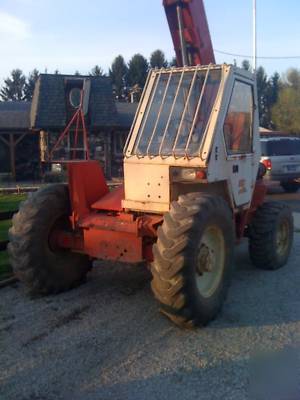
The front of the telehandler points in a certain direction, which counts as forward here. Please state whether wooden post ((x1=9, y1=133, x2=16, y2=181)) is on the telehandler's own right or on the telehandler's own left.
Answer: on the telehandler's own right
